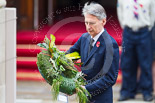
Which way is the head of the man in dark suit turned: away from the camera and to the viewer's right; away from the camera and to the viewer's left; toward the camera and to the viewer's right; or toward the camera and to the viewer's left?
toward the camera and to the viewer's left

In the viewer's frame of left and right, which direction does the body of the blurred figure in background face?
facing the viewer

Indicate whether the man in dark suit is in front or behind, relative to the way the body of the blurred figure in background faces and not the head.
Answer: in front

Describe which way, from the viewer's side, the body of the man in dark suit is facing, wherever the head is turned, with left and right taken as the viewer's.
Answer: facing the viewer and to the left of the viewer

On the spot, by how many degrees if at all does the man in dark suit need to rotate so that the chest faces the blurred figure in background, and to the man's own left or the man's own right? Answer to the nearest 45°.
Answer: approximately 135° to the man's own right

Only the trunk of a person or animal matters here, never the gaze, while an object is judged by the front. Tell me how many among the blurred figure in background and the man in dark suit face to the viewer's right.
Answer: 0
